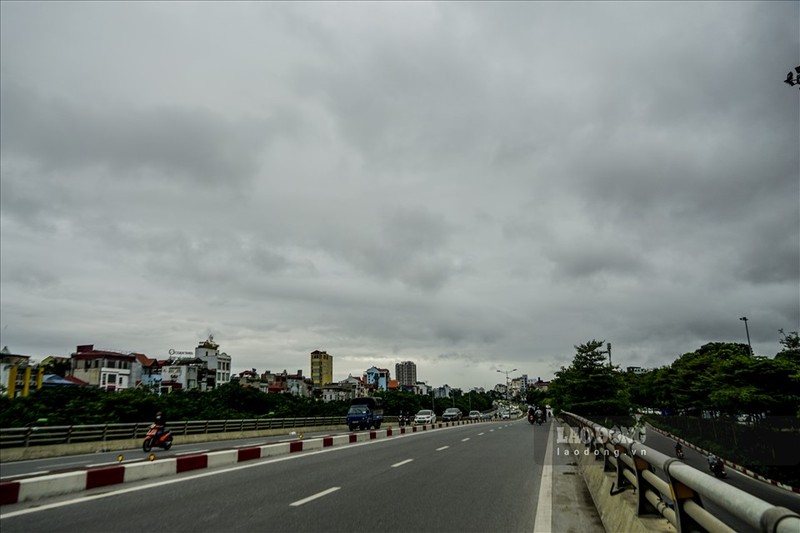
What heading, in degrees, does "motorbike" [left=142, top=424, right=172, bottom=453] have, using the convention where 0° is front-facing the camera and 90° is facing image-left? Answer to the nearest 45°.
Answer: approximately 45°

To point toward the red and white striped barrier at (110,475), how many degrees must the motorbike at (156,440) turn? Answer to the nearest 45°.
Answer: approximately 45° to its left

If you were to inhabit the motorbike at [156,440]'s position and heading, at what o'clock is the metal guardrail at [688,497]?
The metal guardrail is roughly at 10 o'clock from the motorbike.

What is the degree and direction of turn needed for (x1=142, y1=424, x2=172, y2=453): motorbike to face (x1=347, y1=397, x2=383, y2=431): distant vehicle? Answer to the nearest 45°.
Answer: approximately 180°

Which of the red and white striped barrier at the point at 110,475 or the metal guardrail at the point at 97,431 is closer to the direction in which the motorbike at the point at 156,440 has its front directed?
the red and white striped barrier

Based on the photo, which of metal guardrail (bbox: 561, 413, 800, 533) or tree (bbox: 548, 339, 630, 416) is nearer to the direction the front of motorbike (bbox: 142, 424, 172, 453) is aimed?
the metal guardrail

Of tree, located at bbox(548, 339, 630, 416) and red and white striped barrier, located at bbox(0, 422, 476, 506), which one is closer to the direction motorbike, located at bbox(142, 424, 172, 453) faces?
the red and white striped barrier

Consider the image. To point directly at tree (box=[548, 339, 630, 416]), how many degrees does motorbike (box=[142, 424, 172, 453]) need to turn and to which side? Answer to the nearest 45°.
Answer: approximately 135° to its left
